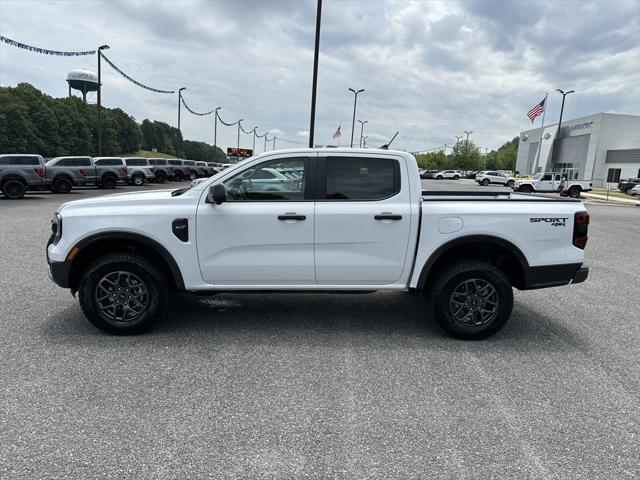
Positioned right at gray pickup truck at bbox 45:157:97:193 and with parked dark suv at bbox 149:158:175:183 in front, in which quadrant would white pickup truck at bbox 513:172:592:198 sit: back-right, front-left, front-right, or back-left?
front-right

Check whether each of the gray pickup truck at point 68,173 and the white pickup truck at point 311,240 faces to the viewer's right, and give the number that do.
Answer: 0

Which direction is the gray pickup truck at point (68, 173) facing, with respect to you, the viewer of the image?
facing away from the viewer and to the left of the viewer

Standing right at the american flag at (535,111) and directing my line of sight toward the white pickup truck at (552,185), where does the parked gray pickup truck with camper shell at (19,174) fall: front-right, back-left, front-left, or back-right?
front-right

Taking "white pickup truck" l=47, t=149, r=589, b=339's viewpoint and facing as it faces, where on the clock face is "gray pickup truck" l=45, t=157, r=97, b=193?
The gray pickup truck is roughly at 2 o'clock from the white pickup truck.

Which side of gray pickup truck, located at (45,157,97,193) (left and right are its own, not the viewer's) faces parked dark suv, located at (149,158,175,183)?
right

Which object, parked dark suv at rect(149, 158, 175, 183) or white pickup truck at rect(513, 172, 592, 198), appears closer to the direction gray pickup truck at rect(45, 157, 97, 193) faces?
the parked dark suv

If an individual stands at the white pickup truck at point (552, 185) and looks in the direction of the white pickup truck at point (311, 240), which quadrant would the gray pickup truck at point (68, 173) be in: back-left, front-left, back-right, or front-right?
front-right

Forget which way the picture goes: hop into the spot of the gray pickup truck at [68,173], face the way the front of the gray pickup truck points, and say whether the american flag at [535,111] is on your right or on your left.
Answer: on your right

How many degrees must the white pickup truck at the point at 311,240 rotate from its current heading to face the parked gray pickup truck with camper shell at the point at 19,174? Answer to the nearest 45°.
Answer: approximately 45° to its right

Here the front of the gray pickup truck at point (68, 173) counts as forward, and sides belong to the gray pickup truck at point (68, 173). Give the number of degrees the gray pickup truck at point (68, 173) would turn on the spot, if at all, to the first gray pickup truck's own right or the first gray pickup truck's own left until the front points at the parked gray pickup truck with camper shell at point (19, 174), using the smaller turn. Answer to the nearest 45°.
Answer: approximately 90° to the first gray pickup truck's own left

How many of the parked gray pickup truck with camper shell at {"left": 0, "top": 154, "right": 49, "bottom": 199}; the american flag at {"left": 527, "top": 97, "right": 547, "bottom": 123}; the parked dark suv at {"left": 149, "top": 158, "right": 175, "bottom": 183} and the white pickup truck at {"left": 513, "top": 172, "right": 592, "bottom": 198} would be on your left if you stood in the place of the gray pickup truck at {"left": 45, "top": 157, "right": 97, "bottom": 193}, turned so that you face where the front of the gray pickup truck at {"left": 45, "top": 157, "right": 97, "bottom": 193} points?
1

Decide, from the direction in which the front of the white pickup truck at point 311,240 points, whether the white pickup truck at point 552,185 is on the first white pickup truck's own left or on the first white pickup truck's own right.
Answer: on the first white pickup truck's own right

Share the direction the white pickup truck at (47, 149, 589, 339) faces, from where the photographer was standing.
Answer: facing to the left of the viewer
